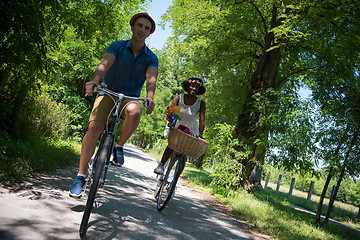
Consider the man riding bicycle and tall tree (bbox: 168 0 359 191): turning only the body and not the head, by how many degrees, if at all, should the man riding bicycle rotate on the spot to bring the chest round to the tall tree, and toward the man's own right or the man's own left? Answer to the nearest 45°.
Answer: approximately 135° to the man's own left

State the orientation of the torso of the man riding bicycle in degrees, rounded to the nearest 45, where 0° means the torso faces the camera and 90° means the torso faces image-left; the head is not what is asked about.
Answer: approximately 0°

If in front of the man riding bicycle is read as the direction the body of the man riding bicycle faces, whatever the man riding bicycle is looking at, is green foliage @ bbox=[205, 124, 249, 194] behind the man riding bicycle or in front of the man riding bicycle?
behind

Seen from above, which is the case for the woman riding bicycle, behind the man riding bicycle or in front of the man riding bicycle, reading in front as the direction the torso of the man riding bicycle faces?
behind
